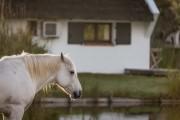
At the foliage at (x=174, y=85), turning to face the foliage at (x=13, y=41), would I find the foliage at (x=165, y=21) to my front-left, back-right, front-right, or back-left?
back-right

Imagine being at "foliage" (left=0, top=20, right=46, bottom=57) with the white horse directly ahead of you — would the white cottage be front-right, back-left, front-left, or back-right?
back-left

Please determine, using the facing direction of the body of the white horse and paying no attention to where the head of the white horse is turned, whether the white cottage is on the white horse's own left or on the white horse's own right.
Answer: on the white horse's own left

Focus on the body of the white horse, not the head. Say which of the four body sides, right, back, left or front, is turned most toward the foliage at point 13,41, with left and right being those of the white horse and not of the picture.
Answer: left

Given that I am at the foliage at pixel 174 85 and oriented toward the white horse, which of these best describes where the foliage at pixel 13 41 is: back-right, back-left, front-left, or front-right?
front-right

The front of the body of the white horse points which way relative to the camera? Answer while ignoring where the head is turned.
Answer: to the viewer's right

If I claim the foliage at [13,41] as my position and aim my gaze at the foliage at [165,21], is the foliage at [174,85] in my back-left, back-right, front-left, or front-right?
front-right
